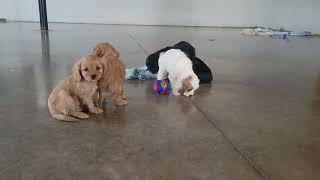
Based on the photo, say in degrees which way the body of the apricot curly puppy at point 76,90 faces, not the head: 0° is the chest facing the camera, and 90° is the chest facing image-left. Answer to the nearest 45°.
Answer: approximately 315°

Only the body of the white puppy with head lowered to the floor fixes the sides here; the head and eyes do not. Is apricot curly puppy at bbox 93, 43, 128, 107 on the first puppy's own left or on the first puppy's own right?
on the first puppy's own right

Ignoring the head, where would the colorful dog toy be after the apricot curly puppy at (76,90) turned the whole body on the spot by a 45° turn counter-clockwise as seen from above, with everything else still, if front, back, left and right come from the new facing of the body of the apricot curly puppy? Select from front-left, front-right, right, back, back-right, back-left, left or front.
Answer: front-left

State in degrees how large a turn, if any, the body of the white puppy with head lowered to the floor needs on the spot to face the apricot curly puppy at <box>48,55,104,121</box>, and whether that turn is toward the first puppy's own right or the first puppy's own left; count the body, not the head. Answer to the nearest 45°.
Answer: approximately 90° to the first puppy's own right

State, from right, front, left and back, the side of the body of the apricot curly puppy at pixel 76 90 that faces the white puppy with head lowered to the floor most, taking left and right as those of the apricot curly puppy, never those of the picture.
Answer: left

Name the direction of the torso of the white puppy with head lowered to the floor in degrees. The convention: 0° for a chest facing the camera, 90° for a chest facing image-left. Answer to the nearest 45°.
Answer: approximately 315°

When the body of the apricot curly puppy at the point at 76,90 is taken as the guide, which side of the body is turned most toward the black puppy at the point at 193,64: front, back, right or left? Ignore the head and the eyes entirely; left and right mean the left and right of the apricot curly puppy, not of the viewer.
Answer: left
